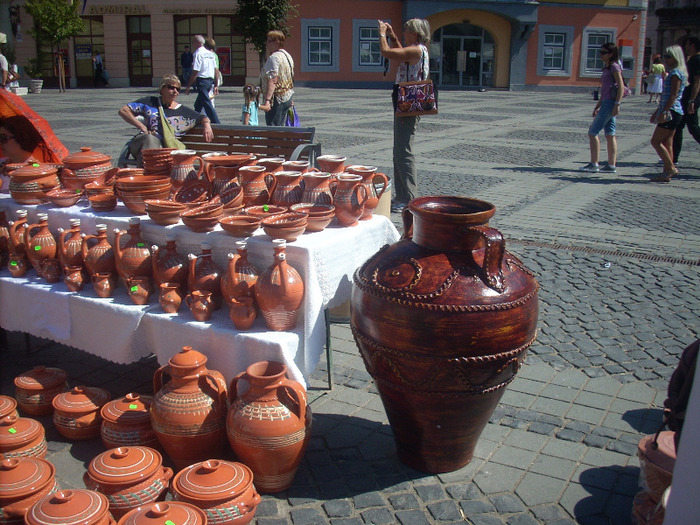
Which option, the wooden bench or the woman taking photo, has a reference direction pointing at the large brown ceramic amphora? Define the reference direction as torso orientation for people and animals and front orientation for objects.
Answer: the wooden bench

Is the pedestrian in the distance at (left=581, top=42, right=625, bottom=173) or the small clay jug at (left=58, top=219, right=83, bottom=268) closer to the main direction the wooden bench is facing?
the small clay jug

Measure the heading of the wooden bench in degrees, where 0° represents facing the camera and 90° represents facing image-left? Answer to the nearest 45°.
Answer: approximately 0°

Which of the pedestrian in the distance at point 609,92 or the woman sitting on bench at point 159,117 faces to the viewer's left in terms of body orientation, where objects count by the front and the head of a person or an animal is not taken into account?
the pedestrian in the distance

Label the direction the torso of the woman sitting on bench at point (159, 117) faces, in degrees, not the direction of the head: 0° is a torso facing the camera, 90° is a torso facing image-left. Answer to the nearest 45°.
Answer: approximately 0°
